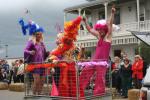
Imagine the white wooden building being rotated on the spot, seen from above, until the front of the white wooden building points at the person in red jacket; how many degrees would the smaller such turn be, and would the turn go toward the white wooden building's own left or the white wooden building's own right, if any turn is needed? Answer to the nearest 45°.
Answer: approximately 45° to the white wooden building's own left

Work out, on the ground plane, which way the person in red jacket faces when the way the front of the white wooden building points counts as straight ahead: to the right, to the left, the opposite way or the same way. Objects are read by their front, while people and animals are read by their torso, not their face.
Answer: the same way

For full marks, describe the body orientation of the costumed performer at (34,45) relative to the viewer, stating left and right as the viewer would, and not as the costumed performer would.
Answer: facing the viewer and to the right of the viewer

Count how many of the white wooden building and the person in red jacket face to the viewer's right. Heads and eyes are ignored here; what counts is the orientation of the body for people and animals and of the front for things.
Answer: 0

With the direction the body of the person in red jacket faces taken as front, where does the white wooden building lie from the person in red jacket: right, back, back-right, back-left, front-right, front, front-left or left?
back-right

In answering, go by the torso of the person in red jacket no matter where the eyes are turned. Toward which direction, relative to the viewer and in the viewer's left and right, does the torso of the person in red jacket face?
facing the viewer and to the left of the viewer

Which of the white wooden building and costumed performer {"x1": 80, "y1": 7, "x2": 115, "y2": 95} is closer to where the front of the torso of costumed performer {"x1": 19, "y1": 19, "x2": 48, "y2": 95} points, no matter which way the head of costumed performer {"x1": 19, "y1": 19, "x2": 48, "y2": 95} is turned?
the costumed performer

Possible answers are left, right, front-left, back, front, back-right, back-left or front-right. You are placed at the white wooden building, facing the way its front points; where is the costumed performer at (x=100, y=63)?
front-left
